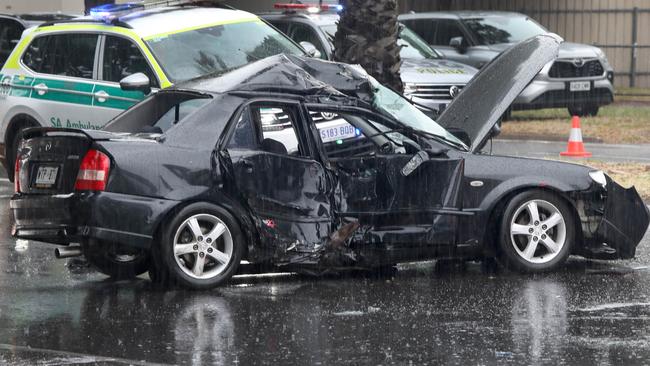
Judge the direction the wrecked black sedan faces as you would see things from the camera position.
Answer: facing to the right of the viewer

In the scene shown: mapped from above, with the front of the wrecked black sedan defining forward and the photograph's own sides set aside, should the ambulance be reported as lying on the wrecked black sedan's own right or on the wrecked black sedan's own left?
on the wrecked black sedan's own left

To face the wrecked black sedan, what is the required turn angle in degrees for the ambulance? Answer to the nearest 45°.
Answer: approximately 45° to its right

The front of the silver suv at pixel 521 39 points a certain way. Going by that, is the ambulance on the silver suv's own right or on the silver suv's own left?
on the silver suv's own right

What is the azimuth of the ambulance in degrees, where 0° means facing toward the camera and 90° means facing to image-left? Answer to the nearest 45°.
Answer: approximately 315°

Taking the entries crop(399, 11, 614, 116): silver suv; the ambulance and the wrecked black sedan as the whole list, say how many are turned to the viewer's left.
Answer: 0

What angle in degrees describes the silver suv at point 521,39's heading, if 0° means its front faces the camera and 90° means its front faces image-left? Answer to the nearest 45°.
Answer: approximately 315°

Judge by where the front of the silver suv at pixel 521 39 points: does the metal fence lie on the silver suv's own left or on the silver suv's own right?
on the silver suv's own left

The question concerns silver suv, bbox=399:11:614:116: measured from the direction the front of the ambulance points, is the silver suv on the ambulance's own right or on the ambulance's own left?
on the ambulance's own left

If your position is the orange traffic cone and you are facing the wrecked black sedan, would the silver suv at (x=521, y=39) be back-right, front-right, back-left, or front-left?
back-right

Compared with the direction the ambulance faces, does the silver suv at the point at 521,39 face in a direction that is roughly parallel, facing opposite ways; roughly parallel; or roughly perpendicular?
roughly parallel
